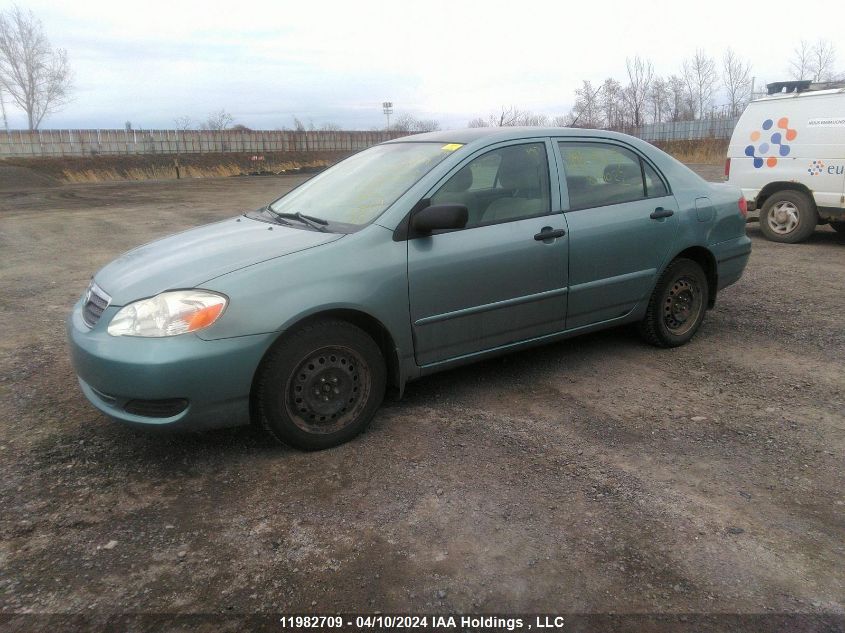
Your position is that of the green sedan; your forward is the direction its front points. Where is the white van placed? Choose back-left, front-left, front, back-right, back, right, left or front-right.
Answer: back

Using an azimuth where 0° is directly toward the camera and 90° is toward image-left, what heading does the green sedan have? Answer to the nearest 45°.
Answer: approximately 45°

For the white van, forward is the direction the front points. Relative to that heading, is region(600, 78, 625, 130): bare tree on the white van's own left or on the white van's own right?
on the white van's own left

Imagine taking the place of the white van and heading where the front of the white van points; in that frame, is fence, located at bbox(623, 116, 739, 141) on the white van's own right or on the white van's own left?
on the white van's own left

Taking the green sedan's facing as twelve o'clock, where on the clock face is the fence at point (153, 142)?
The fence is roughly at 4 o'clock from the green sedan.

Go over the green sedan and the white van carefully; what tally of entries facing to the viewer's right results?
1

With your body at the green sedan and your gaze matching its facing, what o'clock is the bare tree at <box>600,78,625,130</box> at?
The bare tree is roughly at 5 o'clock from the green sedan.

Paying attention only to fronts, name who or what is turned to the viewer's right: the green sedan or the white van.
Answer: the white van

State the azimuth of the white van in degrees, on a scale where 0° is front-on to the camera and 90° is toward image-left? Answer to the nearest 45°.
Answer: approximately 270°
